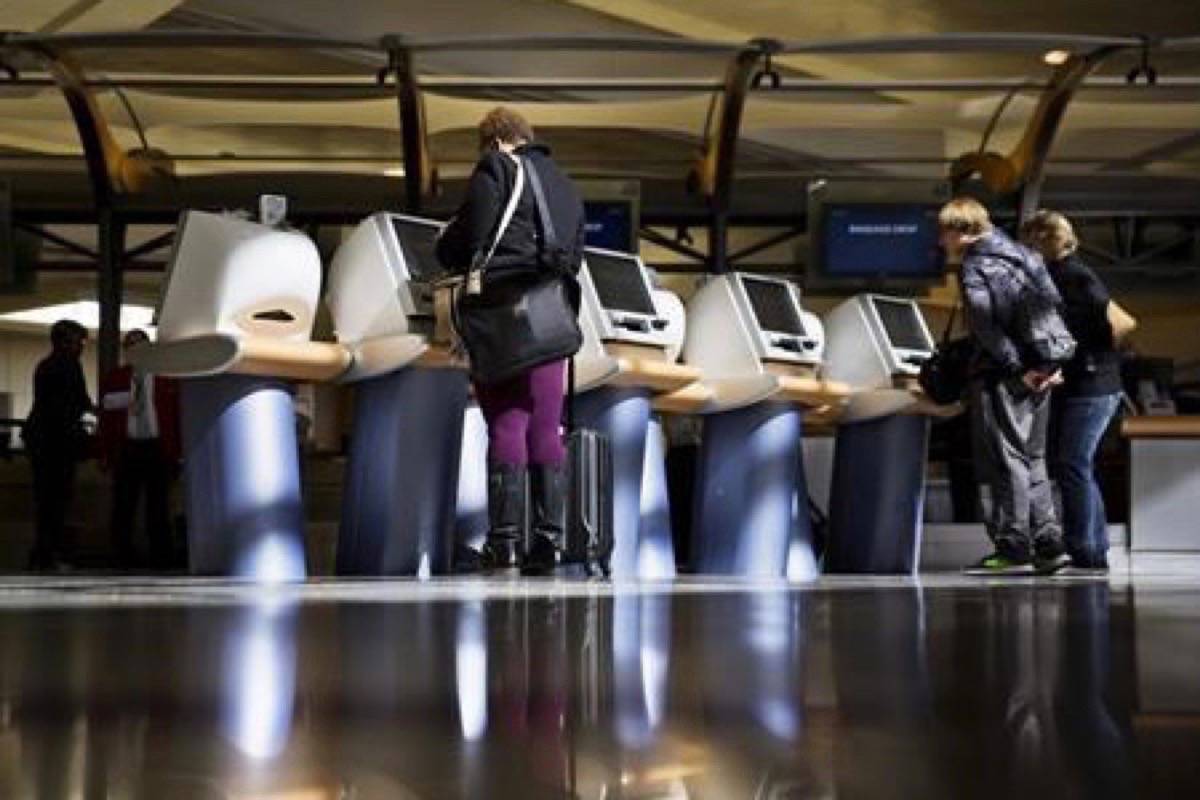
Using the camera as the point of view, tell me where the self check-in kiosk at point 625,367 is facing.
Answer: facing the viewer and to the right of the viewer

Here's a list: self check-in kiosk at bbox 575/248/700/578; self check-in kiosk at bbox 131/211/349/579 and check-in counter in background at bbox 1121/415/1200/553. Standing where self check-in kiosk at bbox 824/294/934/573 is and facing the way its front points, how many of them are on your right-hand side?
2

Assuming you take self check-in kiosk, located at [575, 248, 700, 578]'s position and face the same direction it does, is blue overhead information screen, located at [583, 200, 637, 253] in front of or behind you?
behind

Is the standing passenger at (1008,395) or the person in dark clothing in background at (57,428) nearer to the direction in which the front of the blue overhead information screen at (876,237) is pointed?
the standing passenger

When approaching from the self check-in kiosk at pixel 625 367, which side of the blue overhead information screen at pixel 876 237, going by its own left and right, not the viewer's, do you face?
front

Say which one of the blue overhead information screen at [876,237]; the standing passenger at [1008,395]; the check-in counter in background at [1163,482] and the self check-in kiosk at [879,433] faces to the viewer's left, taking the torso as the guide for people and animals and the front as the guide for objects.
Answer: the standing passenger

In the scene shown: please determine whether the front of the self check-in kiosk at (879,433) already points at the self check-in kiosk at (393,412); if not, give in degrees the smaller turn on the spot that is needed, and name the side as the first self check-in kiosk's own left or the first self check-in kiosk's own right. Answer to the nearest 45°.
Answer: approximately 90° to the first self check-in kiosk's own right

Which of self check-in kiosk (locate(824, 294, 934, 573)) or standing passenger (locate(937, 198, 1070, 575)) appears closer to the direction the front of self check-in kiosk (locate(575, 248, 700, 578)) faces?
the standing passenger

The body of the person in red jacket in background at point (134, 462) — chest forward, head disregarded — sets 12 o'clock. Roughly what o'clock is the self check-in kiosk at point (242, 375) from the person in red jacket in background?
The self check-in kiosk is roughly at 12 o'clock from the person in red jacket in background.

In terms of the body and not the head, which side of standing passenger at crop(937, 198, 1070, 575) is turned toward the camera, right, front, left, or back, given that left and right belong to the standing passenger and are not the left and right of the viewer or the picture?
left

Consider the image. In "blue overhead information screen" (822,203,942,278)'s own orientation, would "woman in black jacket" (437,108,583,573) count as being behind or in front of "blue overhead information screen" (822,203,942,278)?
in front

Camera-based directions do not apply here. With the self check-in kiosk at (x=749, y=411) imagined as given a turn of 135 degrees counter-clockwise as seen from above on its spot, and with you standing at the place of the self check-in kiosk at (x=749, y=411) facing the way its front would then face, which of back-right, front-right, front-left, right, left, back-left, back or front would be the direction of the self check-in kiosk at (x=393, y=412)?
back-left

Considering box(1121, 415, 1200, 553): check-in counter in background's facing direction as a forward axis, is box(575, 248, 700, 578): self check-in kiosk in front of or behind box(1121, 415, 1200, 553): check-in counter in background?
in front

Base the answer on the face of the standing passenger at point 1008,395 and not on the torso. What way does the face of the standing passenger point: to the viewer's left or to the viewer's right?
to the viewer's left

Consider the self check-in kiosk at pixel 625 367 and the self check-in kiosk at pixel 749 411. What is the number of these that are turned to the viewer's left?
0
